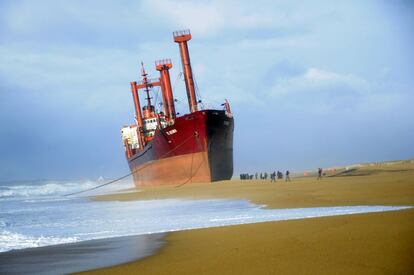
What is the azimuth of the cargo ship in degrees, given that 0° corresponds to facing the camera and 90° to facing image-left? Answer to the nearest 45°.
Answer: approximately 315°
